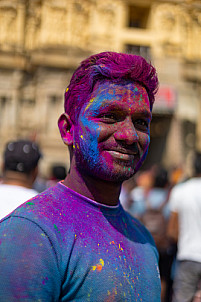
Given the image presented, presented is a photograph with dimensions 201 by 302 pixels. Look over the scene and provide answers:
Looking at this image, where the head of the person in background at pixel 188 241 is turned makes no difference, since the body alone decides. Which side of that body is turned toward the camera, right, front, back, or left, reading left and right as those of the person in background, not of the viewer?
back

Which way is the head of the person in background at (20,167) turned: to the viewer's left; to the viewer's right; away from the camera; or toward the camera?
away from the camera

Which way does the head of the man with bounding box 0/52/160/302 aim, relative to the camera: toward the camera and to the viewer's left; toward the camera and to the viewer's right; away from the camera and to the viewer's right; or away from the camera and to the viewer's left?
toward the camera and to the viewer's right

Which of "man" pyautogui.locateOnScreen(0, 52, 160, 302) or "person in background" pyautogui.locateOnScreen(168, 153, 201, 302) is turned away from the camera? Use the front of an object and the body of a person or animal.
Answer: the person in background

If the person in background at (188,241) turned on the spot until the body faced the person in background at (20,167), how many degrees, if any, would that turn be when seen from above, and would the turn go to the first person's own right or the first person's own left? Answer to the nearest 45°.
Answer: approximately 135° to the first person's own left

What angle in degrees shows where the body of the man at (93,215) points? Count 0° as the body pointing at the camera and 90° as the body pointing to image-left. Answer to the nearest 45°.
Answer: approximately 315°

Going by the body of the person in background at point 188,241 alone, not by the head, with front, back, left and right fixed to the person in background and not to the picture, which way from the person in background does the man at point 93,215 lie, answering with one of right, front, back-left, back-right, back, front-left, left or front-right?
back

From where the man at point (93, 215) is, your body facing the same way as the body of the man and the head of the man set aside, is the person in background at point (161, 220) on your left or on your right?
on your left
